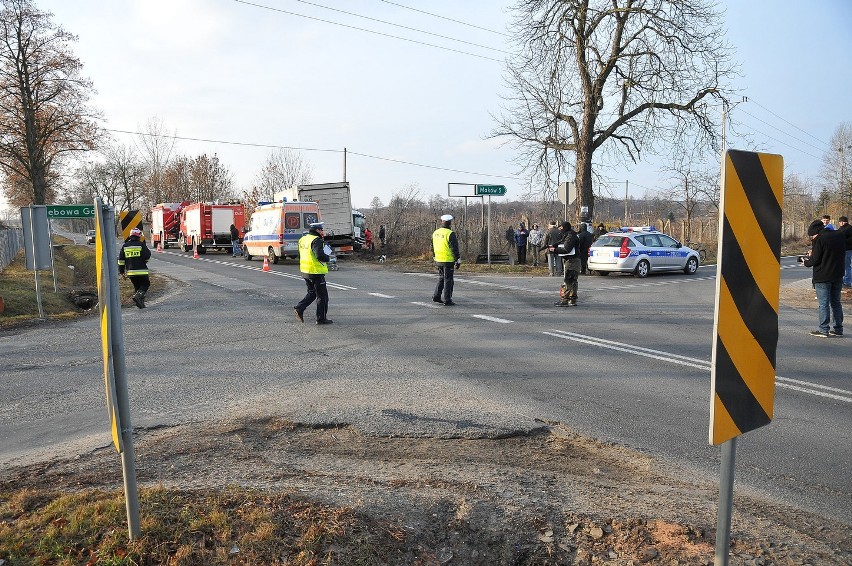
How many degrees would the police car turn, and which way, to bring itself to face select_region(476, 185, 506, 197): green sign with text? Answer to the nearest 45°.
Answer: approximately 135° to its left

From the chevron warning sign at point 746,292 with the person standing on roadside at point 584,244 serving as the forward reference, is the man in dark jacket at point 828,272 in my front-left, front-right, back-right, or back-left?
front-right

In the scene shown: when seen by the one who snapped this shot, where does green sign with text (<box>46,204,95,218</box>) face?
facing the viewer

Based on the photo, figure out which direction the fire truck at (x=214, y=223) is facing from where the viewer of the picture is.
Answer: facing away from the viewer and to the left of the viewer

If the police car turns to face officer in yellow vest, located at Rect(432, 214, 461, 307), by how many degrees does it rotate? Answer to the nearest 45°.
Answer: approximately 135° to its right

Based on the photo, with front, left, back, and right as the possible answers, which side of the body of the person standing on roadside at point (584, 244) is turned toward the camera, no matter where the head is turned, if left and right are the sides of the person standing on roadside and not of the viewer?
back

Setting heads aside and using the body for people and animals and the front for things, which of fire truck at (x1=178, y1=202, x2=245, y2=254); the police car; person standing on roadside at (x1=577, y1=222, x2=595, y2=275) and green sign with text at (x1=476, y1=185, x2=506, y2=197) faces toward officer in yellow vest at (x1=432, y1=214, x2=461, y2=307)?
the green sign with text

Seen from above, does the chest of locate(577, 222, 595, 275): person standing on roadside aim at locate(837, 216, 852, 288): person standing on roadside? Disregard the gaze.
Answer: no

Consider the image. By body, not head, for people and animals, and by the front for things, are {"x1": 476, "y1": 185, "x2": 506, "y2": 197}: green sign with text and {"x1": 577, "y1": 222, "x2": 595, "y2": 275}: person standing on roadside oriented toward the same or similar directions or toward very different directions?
very different directions

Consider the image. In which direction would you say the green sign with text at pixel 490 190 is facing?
toward the camera
